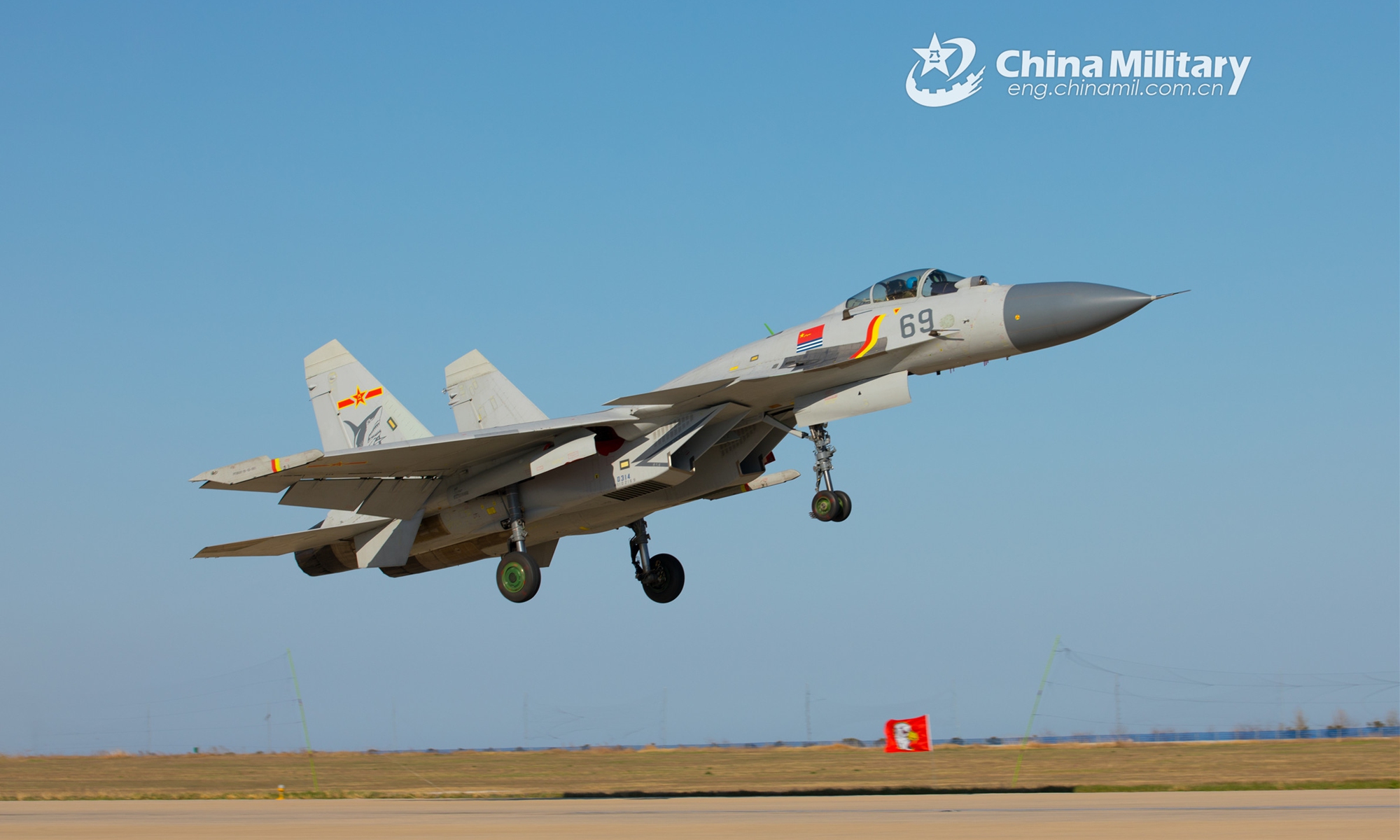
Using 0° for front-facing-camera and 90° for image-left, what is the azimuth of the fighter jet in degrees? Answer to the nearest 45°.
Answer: approximately 315°

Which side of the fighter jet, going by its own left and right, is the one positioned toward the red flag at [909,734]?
left
